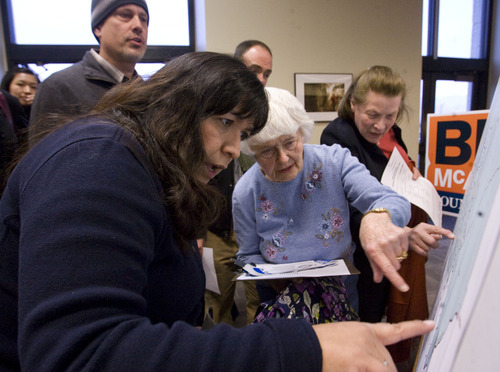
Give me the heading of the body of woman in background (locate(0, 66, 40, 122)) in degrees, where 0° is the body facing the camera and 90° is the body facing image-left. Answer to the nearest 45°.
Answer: approximately 315°

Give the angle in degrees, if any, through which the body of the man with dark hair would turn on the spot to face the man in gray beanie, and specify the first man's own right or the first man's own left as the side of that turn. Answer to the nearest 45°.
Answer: approximately 90° to the first man's own right

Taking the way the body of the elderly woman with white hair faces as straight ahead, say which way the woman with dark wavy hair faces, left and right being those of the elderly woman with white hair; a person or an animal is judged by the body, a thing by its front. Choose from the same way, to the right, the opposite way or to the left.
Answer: to the left

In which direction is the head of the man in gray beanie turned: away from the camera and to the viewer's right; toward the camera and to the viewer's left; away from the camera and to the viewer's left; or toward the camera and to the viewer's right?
toward the camera and to the viewer's right

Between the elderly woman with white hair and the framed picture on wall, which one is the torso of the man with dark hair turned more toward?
the elderly woman with white hair

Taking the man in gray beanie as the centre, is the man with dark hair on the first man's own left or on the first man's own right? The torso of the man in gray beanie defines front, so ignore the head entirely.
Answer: on the first man's own left

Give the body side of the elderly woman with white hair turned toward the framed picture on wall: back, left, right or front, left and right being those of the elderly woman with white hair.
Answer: back
